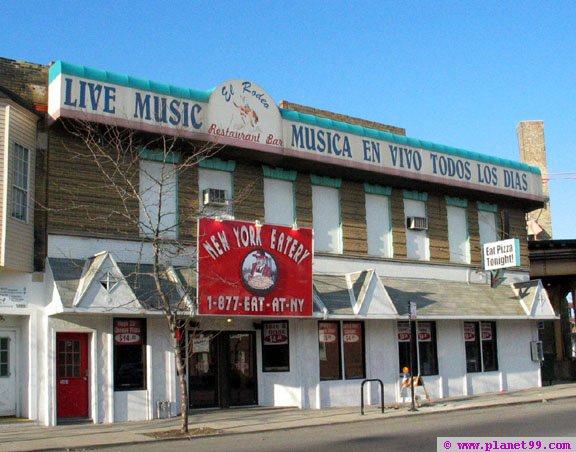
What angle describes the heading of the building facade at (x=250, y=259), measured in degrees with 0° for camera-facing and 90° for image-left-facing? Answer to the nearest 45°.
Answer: approximately 315°
